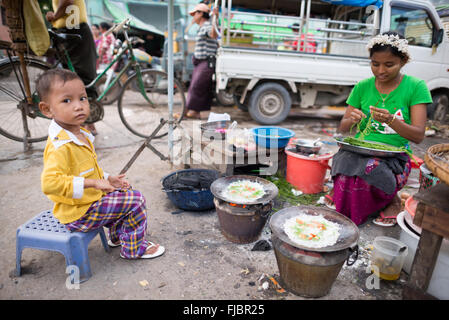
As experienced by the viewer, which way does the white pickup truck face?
facing to the right of the viewer

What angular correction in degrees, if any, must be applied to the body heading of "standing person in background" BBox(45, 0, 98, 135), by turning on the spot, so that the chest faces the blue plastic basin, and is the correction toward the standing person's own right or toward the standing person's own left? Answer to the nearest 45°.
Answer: approximately 135° to the standing person's own left

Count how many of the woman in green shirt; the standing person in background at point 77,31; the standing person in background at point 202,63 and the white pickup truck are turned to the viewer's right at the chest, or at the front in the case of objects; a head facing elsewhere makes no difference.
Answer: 1

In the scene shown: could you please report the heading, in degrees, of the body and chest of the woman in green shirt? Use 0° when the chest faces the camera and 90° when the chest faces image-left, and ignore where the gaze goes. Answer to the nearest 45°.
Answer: approximately 45°

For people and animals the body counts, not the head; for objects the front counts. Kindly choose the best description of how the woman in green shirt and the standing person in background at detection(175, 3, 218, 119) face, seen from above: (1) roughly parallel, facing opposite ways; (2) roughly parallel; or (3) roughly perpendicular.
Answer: roughly parallel

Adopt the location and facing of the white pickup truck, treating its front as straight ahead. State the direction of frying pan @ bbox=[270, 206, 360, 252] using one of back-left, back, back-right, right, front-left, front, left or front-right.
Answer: right

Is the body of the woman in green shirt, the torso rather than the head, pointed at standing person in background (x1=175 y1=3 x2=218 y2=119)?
no

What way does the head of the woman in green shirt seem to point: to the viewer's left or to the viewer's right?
to the viewer's left

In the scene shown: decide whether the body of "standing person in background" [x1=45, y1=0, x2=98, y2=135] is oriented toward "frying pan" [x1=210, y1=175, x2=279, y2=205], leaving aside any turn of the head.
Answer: no

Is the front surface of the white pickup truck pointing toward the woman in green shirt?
no

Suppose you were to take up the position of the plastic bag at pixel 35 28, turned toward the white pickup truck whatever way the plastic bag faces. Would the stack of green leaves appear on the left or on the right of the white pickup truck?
right

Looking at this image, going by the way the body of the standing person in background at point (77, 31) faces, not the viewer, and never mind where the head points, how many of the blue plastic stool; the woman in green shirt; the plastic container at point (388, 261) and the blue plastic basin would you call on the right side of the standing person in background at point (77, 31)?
0

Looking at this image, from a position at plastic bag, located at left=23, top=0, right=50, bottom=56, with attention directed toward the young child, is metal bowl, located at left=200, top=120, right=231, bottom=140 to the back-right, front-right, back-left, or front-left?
front-left
